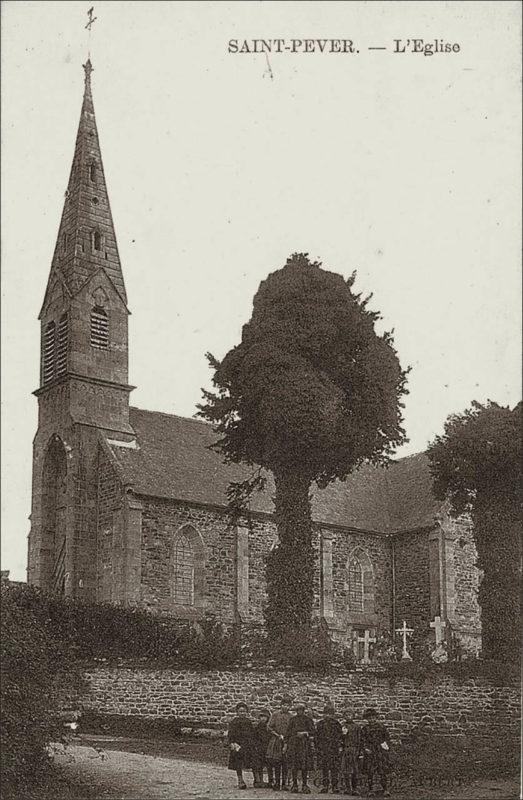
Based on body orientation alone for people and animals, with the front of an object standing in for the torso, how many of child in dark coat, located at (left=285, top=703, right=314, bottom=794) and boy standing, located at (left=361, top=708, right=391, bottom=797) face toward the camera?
2

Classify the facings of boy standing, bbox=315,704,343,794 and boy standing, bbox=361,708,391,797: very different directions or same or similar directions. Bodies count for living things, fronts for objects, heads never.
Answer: same or similar directions

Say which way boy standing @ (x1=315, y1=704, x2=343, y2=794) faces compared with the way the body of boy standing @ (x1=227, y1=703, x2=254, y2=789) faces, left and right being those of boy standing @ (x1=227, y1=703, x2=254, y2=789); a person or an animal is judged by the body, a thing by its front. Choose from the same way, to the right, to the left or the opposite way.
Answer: the same way

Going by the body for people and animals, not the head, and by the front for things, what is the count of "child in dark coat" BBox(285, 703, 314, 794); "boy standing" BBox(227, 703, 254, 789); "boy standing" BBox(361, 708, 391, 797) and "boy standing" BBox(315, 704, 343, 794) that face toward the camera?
4

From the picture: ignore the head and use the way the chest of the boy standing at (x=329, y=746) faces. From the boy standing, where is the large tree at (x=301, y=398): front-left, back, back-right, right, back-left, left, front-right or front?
back

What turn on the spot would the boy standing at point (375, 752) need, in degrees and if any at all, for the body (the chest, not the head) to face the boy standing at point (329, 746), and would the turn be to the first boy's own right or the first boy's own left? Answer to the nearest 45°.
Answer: approximately 135° to the first boy's own right

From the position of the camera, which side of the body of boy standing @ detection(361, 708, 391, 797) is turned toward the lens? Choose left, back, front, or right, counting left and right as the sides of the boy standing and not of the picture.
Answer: front

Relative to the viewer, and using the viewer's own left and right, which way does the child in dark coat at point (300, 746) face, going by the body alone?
facing the viewer

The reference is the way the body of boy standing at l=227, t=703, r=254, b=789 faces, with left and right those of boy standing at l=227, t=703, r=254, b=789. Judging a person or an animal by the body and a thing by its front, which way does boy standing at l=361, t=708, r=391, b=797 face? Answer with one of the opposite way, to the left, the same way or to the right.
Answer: the same way

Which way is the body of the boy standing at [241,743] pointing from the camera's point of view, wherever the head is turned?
toward the camera

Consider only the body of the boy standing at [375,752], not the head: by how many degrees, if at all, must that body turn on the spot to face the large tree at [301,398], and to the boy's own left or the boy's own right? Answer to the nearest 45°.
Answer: approximately 180°
